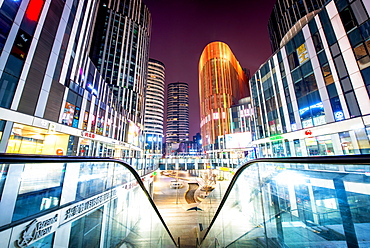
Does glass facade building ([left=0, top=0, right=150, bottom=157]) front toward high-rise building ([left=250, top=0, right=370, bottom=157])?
yes

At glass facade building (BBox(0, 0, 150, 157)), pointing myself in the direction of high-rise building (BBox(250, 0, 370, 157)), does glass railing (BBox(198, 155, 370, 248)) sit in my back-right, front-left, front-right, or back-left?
front-right

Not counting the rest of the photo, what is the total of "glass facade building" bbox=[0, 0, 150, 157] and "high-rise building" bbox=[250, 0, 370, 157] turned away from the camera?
0

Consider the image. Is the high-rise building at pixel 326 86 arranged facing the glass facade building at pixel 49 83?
yes

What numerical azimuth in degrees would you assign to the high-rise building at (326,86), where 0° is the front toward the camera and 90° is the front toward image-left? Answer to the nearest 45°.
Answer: approximately 45°

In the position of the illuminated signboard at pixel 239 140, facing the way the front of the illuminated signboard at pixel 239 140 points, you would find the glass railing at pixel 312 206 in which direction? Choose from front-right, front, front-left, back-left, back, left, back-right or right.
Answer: front

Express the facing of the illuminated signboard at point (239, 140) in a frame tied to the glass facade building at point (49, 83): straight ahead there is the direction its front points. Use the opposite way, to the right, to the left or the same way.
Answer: to the right

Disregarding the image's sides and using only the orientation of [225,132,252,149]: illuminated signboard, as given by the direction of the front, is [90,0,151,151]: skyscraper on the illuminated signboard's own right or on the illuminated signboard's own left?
on the illuminated signboard's own right

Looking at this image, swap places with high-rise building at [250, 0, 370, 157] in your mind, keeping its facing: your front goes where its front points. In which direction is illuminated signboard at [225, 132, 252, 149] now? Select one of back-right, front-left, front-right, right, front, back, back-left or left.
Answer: right

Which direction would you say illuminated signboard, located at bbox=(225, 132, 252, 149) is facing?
toward the camera

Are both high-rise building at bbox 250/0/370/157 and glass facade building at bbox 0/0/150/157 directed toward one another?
yes

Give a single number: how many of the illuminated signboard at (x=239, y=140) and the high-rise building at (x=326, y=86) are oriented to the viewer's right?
0

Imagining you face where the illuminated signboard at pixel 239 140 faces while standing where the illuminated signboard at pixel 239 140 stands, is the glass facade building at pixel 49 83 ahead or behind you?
ahead

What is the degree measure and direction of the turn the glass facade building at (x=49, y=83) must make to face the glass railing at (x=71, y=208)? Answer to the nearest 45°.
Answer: approximately 45° to its right

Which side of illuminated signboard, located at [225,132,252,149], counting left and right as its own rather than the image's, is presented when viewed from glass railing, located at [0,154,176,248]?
front

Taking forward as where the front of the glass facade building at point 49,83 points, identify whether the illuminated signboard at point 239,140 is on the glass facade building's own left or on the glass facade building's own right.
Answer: on the glass facade building's own left

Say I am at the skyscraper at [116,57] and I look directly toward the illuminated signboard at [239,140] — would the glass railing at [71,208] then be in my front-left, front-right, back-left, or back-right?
front-right

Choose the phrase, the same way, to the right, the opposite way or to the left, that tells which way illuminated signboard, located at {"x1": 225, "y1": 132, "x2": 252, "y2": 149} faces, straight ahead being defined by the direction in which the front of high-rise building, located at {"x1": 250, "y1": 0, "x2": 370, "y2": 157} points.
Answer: to the left

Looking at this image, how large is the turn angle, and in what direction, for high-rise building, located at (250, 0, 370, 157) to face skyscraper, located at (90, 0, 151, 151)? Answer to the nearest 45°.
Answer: approximately 45° to its right

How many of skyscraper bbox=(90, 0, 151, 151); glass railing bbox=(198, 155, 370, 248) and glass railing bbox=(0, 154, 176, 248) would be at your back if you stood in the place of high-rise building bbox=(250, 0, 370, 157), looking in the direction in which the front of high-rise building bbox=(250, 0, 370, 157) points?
0

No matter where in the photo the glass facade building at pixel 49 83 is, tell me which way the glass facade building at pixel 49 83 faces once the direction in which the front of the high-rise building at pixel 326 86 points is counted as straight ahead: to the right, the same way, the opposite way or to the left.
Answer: the opposite way

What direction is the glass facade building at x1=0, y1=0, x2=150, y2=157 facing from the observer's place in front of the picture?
facing the viewer and to the right of the viewer
